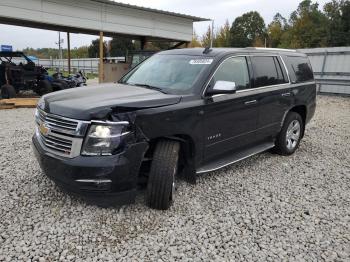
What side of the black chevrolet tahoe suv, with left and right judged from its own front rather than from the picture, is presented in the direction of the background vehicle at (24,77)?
right

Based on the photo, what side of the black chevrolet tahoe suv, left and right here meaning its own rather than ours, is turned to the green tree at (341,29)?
back

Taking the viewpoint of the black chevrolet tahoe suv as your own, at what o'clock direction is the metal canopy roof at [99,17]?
The metal canopy roof is roughly at 4 o'clock from the black chevrolet tahoe suv.

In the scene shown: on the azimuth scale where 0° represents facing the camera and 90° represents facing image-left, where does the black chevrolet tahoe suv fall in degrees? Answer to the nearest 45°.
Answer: approximately 45°

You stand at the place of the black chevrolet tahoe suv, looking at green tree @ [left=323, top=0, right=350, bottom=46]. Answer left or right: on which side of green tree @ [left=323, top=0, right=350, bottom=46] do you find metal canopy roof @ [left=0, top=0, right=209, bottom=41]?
left
